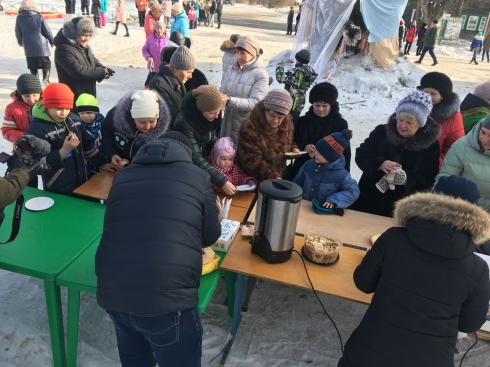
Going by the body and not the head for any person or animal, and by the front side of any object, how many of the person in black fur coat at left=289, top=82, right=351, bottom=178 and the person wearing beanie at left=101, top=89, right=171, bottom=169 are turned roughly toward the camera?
2

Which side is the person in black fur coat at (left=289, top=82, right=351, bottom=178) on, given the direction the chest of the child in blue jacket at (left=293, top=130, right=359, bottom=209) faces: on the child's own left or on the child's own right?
on the child's own right

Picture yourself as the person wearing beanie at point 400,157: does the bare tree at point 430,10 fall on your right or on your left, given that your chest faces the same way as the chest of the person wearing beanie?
on your right

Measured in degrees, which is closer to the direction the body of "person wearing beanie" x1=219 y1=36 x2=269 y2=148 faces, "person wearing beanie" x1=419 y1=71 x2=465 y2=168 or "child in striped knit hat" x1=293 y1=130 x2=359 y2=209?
the child in striped knit hat

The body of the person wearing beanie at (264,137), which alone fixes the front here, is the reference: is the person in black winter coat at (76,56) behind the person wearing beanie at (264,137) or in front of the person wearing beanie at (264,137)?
behind

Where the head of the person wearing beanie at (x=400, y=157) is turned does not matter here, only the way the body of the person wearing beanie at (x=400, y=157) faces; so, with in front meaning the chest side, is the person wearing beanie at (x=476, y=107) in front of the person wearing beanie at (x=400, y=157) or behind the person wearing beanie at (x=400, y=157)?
behind
